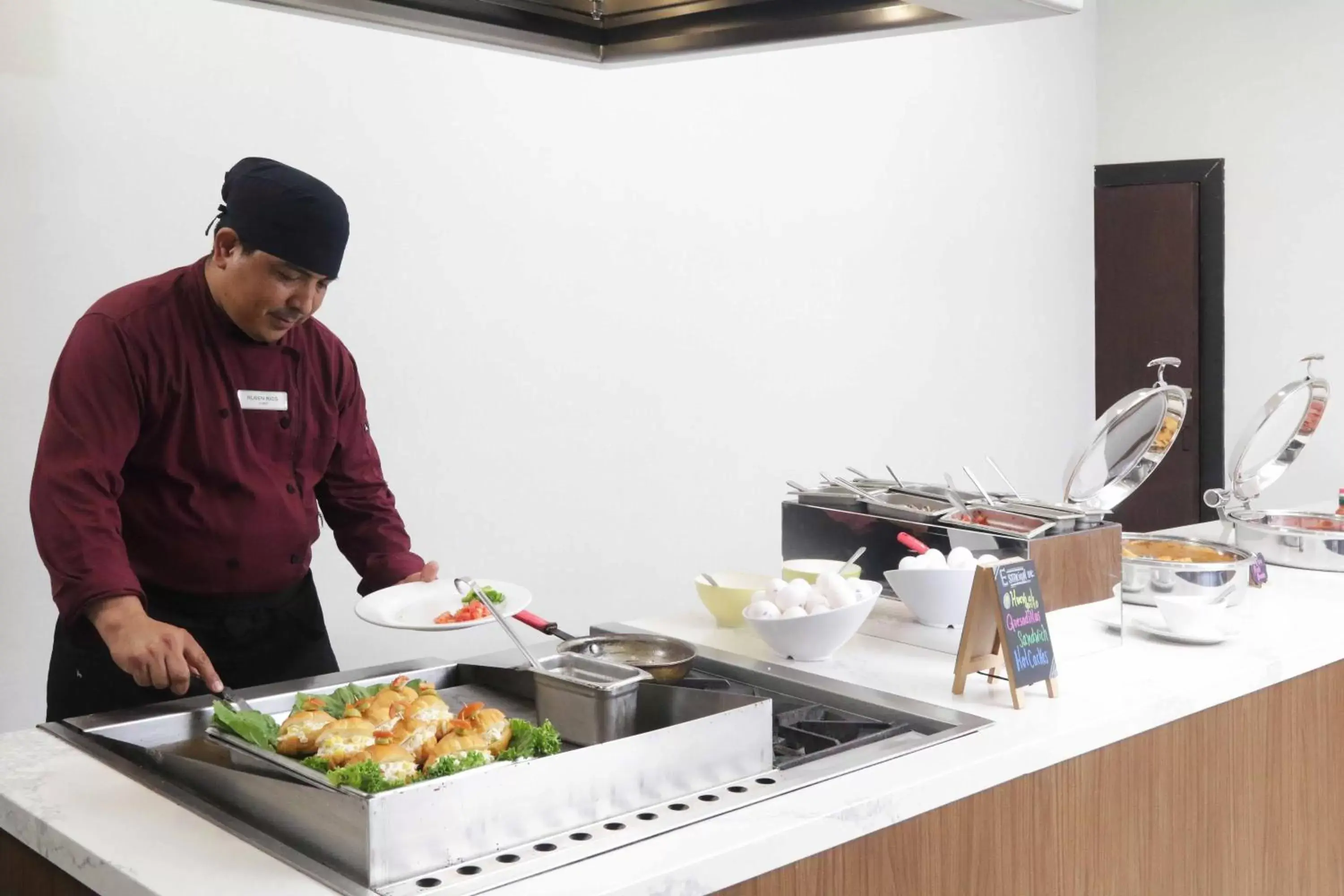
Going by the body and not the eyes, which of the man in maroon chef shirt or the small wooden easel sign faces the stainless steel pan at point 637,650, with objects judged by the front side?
the man in maroon chef shirt

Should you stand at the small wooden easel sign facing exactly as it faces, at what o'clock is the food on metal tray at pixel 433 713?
The food on metal tray is roughly at 3 o'clock from the small wooden easel sign.

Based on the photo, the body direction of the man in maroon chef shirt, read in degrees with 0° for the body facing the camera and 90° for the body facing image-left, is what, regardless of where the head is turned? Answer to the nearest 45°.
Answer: approximately 315°

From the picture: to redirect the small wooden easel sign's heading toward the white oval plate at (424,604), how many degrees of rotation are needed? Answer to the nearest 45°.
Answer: approximately 135° to its right

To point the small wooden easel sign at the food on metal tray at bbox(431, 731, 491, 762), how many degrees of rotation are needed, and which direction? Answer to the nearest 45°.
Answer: approximately 90° to its right

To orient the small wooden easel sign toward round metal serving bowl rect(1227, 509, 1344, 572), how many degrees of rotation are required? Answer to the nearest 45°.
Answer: approximately 90° to its left

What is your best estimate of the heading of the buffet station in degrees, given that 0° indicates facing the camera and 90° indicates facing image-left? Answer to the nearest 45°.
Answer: approximately 315°
